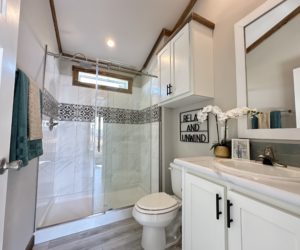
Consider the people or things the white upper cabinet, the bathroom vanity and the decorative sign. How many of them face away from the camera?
0

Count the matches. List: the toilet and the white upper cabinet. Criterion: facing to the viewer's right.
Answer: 0

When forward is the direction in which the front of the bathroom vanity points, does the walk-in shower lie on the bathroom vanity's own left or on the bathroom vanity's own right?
on the bathroom vanity's own right

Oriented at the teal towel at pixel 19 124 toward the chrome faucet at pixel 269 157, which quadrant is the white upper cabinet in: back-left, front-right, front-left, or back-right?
front-left

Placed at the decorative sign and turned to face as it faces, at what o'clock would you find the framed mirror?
The framed mirror is roughly at 9 o'clock from the decorative sign.

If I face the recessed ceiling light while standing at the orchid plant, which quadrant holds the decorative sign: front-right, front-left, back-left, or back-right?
front-right

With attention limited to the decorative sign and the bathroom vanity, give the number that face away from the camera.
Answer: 0

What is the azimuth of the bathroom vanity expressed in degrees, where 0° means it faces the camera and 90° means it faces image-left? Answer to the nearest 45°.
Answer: approximately 45°

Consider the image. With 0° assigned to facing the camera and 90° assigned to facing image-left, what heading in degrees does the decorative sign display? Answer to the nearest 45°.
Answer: approximately 45°

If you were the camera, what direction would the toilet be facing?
facing the viewer and to the left of the viewer

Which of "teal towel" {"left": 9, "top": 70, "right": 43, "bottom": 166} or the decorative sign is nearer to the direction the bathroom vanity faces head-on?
the teal towel
